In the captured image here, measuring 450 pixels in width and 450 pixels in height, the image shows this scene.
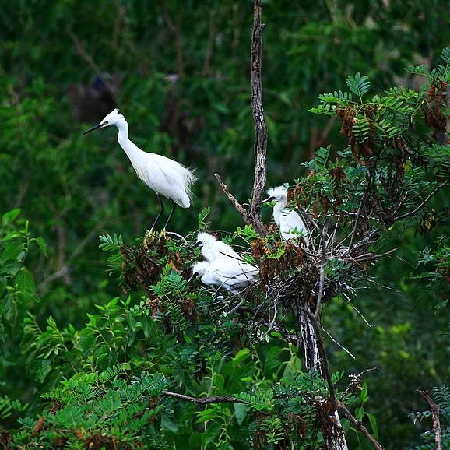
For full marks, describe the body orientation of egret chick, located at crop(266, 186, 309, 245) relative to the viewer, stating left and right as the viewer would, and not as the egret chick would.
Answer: facing to the left of the viewer

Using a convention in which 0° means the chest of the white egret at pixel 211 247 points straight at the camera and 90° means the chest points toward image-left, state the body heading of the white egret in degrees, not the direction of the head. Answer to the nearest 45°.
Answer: approximately 90°

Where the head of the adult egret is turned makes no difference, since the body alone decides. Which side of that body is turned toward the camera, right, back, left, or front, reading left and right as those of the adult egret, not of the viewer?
left

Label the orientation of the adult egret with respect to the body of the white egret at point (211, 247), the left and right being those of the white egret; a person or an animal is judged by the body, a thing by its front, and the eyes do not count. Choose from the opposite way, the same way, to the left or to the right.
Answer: the same way

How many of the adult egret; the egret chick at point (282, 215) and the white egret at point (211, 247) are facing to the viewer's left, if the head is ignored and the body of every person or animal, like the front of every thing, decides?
3

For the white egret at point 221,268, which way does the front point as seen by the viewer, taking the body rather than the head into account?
to the viewer's left

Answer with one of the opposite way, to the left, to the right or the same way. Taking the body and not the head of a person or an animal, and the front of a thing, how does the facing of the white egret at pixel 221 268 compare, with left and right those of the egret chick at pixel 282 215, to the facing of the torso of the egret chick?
the same way
